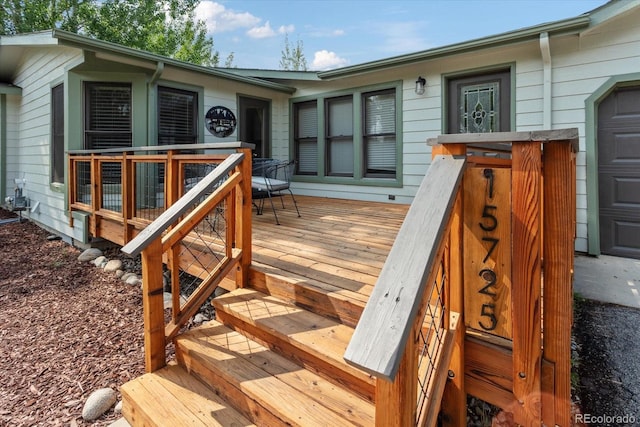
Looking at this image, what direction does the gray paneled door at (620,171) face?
toward the camera

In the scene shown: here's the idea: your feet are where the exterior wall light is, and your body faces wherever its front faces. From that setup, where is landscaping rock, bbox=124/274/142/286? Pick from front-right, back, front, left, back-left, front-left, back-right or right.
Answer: front

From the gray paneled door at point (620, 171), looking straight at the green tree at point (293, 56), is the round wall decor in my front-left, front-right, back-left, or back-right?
front-left

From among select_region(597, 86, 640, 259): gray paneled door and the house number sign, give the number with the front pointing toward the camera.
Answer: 2

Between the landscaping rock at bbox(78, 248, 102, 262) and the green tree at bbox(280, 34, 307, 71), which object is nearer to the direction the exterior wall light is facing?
the landscaping rock

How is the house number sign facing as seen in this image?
toward the camera

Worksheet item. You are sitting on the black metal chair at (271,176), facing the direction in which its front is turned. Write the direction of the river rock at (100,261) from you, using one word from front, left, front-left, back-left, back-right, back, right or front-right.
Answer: front-right

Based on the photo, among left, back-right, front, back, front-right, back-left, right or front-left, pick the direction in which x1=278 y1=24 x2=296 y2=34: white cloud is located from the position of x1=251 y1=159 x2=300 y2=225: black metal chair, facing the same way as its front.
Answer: back-right

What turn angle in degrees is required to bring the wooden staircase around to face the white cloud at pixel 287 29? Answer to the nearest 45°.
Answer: approximately 135° to its right

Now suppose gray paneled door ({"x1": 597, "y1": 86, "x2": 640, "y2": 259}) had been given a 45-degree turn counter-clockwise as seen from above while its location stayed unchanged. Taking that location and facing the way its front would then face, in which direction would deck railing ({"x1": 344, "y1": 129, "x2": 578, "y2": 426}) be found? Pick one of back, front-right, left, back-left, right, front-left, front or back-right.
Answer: front-right
